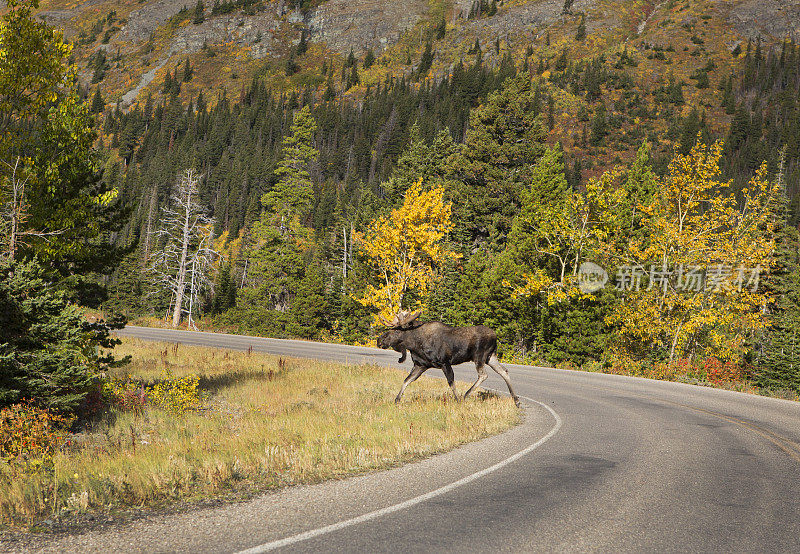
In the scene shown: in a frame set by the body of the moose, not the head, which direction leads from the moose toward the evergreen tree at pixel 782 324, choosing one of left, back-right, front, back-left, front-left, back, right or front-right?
back-right

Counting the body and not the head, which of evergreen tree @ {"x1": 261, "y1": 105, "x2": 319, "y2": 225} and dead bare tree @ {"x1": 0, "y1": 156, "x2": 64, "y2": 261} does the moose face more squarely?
the dead bare tree

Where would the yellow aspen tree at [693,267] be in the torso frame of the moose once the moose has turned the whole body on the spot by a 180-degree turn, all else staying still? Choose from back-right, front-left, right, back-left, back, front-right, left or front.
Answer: front-left

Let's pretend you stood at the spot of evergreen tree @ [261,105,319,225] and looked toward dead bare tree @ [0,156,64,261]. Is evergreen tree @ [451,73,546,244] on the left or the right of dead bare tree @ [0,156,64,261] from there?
left

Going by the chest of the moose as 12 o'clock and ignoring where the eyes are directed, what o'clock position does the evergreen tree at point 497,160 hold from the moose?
The evergreen tree is roughly at 3 o'clock from the moose.

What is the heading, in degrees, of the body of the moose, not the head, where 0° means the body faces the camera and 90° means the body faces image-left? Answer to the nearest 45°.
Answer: approximately 90°

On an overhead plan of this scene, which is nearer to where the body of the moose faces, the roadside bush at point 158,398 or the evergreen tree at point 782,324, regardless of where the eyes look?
the roadside bush

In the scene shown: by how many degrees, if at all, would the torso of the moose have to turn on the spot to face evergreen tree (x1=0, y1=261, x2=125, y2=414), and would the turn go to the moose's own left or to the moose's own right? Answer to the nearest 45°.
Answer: approximately 45° to the moose's own left

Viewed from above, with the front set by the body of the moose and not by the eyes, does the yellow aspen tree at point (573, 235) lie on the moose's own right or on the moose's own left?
on the moose's own right

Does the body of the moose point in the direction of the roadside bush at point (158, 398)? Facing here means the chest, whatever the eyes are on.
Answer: yes
